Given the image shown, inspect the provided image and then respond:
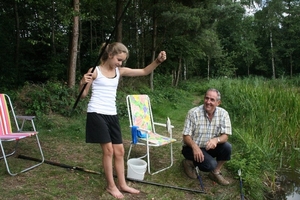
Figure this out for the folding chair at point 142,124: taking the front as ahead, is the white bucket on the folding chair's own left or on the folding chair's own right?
on the folding chair's own right

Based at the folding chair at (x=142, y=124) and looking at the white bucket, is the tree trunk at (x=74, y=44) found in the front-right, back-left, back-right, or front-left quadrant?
back-right

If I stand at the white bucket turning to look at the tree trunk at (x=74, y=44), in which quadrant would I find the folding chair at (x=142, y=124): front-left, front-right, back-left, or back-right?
front-right

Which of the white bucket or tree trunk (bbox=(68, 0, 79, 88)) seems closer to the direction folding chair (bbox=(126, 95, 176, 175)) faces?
the white bucket

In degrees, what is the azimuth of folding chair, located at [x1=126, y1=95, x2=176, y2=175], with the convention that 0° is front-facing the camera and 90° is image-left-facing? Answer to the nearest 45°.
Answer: approximately 315°

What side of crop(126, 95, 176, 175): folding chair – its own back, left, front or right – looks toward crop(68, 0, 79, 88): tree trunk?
back

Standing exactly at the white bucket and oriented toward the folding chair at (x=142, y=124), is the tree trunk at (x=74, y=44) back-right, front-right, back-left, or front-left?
front-left
